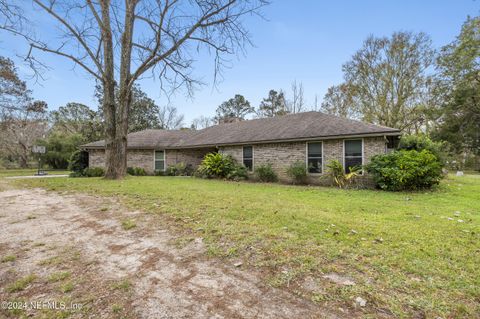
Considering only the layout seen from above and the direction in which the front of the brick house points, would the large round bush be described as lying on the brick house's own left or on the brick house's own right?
on the brick house's own left

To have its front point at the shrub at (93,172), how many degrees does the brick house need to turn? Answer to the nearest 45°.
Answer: approximately 45° to its right

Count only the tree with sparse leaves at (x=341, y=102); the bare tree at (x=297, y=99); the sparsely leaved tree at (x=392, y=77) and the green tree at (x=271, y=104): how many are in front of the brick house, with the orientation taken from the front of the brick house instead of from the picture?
0

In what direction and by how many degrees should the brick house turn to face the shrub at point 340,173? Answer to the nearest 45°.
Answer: approximately 90° to its left

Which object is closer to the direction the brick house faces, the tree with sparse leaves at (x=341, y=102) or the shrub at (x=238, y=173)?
the shrub

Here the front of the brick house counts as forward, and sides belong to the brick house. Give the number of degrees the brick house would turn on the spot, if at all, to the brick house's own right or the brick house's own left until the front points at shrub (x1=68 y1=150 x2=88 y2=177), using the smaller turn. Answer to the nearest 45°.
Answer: approximately 45° to the brick house's own right

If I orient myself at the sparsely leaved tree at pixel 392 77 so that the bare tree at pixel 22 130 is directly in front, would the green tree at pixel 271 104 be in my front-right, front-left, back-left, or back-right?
front-right

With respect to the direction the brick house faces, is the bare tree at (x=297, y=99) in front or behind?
behind

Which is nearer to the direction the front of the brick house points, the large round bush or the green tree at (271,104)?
the large round bush

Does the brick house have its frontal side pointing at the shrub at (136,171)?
no

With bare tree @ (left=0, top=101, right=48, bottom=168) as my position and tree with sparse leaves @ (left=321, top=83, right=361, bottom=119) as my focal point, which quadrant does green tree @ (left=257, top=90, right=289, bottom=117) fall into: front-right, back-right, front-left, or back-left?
front-left

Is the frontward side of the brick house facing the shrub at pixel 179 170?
no

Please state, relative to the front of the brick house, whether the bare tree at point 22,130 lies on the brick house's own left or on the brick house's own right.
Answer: on the brick house's own right

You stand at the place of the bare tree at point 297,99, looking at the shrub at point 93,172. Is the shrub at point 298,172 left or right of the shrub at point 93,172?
left

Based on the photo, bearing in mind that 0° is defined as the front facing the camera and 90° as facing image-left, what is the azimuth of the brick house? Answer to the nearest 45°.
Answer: approximately 45°

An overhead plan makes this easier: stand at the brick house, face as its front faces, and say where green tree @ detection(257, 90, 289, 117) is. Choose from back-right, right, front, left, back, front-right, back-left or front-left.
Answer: back-right
